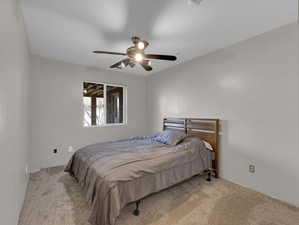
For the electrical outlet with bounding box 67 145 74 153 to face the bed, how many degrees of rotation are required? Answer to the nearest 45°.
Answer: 0° — it already faces it

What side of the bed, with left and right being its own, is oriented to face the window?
right

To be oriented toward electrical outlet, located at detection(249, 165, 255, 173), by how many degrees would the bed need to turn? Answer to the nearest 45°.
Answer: approximately 135° to its left

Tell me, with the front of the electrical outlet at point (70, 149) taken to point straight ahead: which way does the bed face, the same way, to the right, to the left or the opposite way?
to the right

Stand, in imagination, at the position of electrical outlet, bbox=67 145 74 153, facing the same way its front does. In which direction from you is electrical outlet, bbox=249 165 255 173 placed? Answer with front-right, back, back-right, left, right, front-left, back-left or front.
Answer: front-left

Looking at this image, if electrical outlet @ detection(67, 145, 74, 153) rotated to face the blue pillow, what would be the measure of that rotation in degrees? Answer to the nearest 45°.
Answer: approximately 45° to its left

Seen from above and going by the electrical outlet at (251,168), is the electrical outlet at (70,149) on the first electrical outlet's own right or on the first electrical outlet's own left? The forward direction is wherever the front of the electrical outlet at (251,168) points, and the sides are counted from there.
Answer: on the first electrical outlet's own right

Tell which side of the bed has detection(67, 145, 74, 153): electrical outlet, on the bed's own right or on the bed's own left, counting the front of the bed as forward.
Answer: on the bed's own right

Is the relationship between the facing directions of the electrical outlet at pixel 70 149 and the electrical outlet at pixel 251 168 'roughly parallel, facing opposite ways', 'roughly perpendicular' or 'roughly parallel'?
roughly perpendicular
